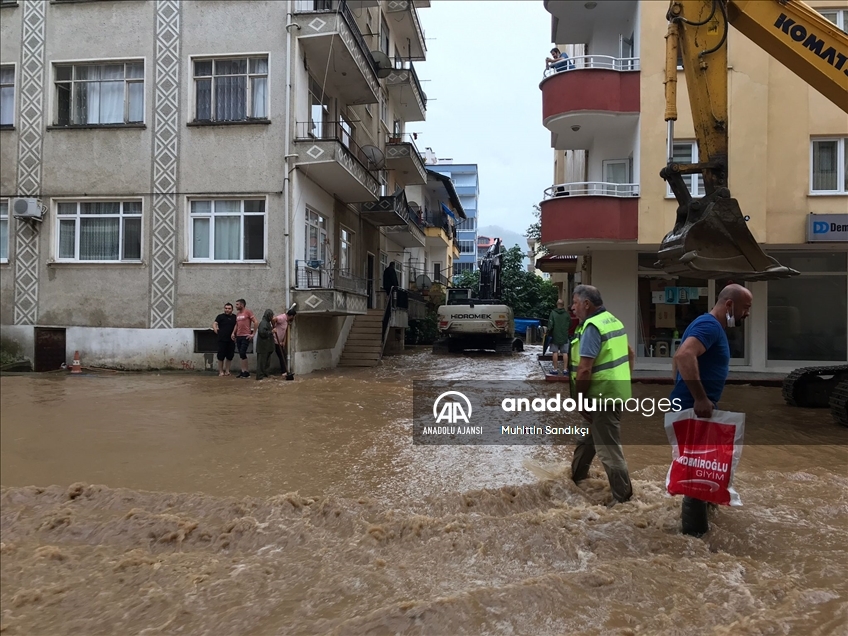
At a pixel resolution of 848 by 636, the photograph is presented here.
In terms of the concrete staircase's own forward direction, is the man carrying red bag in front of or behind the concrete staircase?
in front

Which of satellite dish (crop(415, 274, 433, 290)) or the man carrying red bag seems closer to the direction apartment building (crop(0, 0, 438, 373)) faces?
the man carrying red bag

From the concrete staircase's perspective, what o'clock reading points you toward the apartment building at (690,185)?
The apartment building is roughly at 10 o'clock from the concrete staircase.

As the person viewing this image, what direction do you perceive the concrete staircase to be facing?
facing the viewer

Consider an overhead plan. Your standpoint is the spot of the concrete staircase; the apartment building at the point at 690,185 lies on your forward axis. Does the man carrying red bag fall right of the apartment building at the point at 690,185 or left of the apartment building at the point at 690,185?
right

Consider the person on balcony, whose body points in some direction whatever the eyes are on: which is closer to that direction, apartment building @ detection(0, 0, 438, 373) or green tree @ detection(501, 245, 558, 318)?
the apartment building

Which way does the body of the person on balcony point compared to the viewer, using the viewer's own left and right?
facing the viewer and to the left of the viewer
